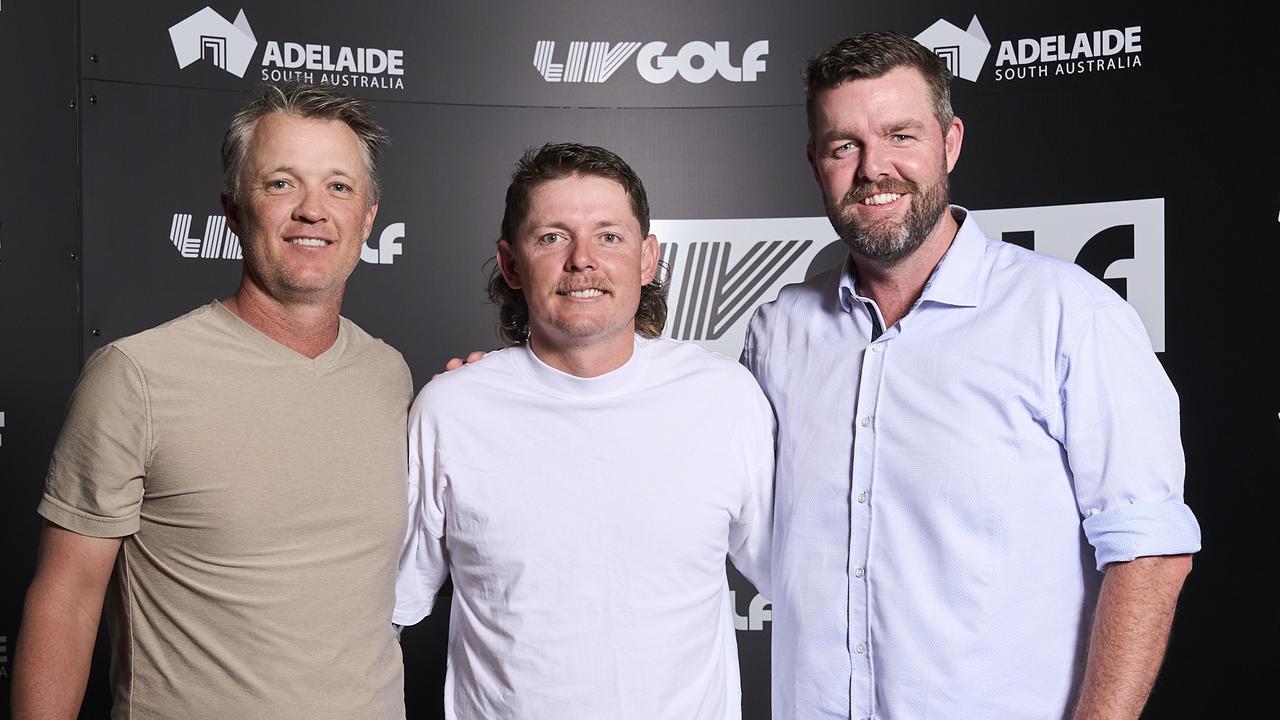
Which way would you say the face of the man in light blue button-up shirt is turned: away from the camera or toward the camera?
toward the camera

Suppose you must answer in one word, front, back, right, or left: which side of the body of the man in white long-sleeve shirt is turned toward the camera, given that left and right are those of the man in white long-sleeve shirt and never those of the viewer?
front

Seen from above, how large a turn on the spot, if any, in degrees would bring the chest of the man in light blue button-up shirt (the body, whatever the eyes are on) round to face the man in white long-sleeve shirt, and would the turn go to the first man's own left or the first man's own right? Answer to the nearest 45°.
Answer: approximately 45° to the first man's own right

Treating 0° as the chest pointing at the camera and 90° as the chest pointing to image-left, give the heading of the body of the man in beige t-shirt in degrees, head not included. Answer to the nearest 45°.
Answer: approximately 315°

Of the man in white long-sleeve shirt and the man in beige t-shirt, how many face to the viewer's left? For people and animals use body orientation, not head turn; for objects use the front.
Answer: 0

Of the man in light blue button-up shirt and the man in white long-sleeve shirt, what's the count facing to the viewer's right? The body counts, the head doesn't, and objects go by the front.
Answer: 0

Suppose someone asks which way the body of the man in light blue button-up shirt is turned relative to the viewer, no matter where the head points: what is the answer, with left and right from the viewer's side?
facing the viewer and to the left of the viewer

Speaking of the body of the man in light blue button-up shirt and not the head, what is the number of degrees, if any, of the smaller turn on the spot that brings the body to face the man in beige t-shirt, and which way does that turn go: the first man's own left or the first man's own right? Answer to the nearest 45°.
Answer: approximately 45° to the first man's own right

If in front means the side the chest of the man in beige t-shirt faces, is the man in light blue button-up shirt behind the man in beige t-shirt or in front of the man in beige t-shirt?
in front
